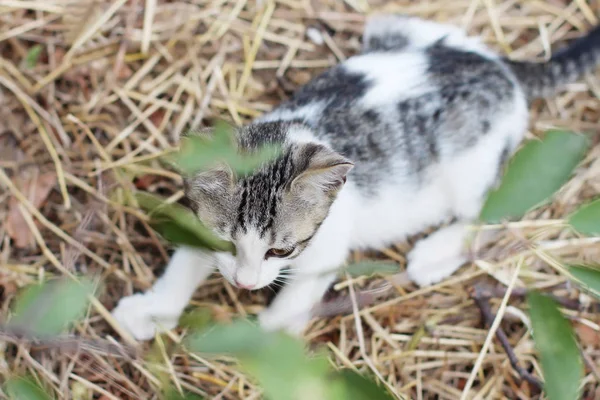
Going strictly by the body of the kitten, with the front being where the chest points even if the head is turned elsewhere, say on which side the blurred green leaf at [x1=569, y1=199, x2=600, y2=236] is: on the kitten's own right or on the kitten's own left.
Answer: on the kitten's own left

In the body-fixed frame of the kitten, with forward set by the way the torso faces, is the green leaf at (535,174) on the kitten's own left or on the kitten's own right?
on the kitten's own left

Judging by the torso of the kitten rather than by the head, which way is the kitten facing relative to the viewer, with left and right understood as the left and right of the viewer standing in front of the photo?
facing the viewer and to the left of the viewer

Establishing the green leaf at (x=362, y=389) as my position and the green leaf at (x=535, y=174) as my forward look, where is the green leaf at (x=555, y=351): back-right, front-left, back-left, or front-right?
front-right

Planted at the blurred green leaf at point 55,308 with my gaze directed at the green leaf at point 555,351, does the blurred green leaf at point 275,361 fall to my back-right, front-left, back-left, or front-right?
front-right

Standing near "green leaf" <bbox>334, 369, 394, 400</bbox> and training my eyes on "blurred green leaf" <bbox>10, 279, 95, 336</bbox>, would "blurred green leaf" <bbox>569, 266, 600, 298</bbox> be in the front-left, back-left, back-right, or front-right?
back-right

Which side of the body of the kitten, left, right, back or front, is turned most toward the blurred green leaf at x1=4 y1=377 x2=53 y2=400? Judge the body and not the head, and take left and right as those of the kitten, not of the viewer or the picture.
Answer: front

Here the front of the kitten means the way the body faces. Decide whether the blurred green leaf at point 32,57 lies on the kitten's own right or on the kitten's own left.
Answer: on the kitten's own right

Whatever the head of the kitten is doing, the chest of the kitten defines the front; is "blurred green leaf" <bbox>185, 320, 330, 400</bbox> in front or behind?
in front

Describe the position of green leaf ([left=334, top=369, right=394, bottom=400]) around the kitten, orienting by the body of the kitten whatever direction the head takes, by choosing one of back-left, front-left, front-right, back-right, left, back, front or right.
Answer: front-left
